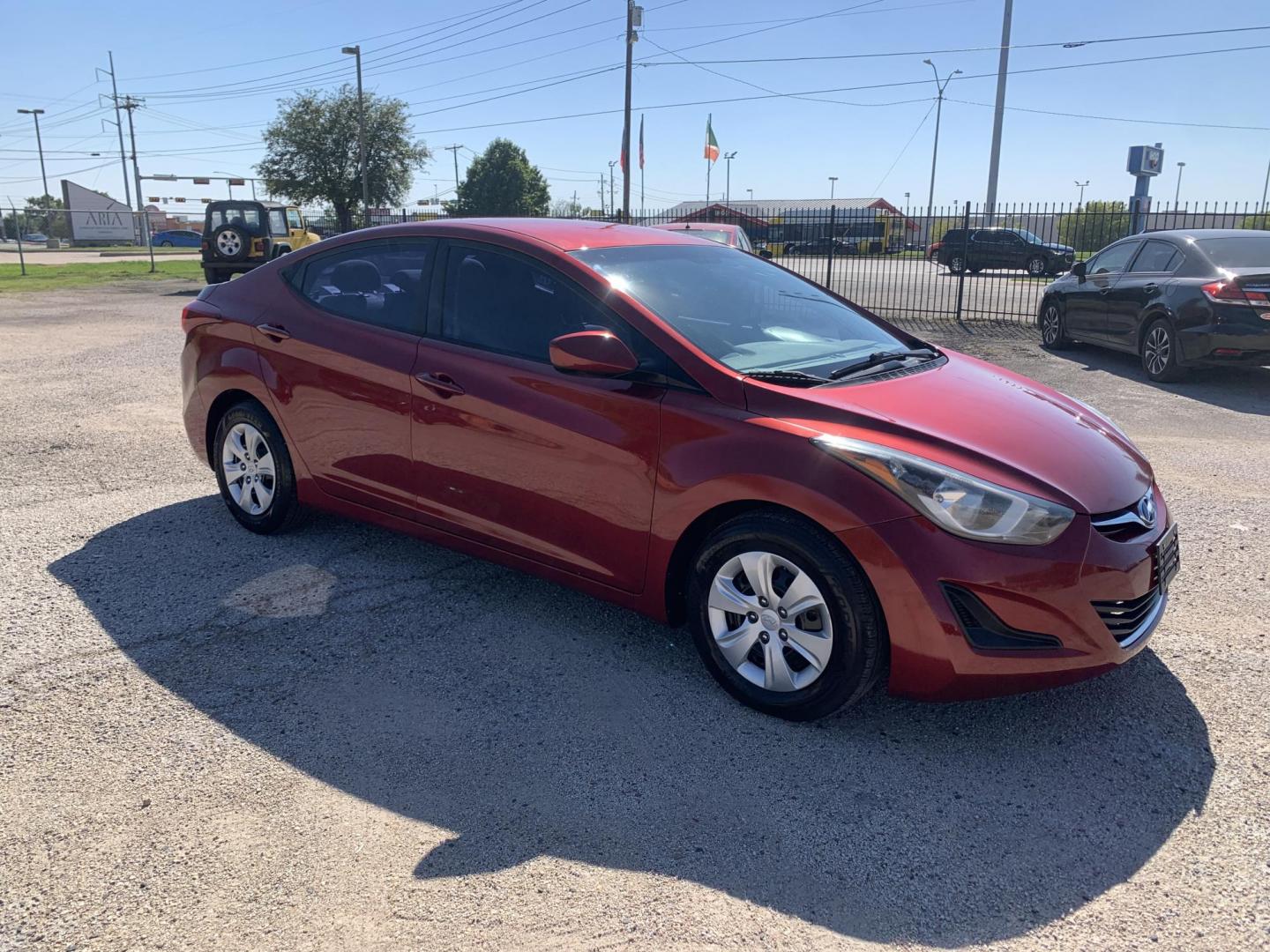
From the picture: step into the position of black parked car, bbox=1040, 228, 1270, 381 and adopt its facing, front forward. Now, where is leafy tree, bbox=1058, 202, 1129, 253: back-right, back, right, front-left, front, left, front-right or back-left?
front-right

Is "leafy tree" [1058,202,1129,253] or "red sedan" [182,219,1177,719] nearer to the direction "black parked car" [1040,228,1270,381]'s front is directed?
the leafy tree

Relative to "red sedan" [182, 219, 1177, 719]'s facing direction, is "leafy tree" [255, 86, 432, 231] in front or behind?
behind

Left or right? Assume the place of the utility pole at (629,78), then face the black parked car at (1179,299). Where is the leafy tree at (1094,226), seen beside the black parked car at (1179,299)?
left

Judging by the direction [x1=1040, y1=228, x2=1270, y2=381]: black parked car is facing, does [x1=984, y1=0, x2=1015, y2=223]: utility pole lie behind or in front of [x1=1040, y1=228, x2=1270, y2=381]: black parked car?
in front

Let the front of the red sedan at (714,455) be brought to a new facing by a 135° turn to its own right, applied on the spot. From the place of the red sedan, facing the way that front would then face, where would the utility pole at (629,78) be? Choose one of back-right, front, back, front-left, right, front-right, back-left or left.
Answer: right

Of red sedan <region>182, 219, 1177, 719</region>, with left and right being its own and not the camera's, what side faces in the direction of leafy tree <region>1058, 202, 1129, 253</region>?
left

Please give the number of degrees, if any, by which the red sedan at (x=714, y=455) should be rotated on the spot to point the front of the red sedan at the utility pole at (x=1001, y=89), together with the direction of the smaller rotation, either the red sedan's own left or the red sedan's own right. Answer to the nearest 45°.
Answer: approximately 135° to the red sedan's own left

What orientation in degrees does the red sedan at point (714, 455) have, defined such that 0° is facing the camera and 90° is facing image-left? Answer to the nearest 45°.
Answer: approximately 315°

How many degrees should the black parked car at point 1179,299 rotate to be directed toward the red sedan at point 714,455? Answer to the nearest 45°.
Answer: approximately 135° to its left

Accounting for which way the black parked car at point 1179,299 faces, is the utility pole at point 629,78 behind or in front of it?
in front

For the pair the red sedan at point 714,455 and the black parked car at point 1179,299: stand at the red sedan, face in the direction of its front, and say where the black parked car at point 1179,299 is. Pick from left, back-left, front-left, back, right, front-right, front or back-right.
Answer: left

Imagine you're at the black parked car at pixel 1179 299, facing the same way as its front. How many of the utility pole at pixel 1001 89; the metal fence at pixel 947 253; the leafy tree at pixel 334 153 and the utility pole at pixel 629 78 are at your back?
0

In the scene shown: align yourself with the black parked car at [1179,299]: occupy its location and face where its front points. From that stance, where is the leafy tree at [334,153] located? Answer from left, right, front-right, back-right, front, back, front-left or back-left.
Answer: front

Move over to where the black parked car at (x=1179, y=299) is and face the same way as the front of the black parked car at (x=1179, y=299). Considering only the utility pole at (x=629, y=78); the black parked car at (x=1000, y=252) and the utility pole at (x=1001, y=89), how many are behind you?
0

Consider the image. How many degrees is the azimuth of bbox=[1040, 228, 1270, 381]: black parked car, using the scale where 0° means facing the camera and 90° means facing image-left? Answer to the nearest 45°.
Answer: approximately 135°
